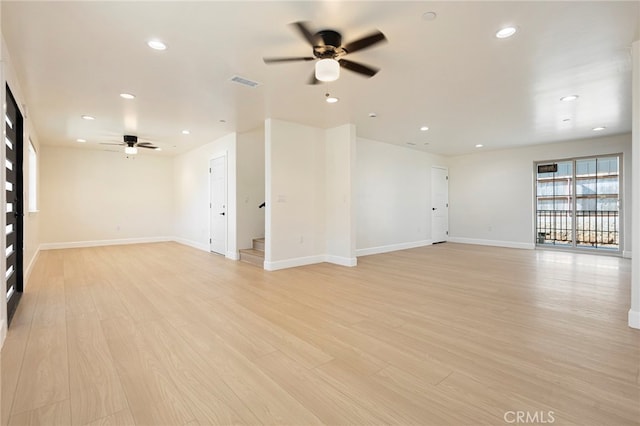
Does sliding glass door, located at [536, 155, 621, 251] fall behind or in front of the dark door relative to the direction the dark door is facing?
in front

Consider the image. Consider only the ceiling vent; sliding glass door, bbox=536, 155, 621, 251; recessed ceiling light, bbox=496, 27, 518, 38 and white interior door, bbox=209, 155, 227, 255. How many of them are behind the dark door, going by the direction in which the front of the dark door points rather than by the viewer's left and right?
0

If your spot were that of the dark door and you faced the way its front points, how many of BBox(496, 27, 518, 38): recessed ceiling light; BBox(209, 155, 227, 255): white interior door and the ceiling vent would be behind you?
0

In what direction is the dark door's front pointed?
to the viewer's right

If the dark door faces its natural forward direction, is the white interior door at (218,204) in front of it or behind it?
in front

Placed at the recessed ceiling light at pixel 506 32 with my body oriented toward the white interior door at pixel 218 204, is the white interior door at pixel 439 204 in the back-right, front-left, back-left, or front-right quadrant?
front-right

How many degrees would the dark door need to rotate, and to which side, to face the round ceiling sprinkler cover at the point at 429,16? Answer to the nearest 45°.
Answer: approximately 45° to its right

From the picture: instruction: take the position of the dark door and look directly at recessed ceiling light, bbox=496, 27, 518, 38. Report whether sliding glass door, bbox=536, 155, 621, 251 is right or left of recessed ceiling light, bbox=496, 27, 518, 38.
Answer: left

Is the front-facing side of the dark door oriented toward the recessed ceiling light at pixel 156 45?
no

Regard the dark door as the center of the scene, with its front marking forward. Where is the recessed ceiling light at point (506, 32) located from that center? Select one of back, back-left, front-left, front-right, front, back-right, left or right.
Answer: front-right

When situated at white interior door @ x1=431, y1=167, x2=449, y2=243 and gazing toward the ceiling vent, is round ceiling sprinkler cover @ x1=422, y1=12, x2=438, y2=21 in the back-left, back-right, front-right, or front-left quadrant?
front-left
